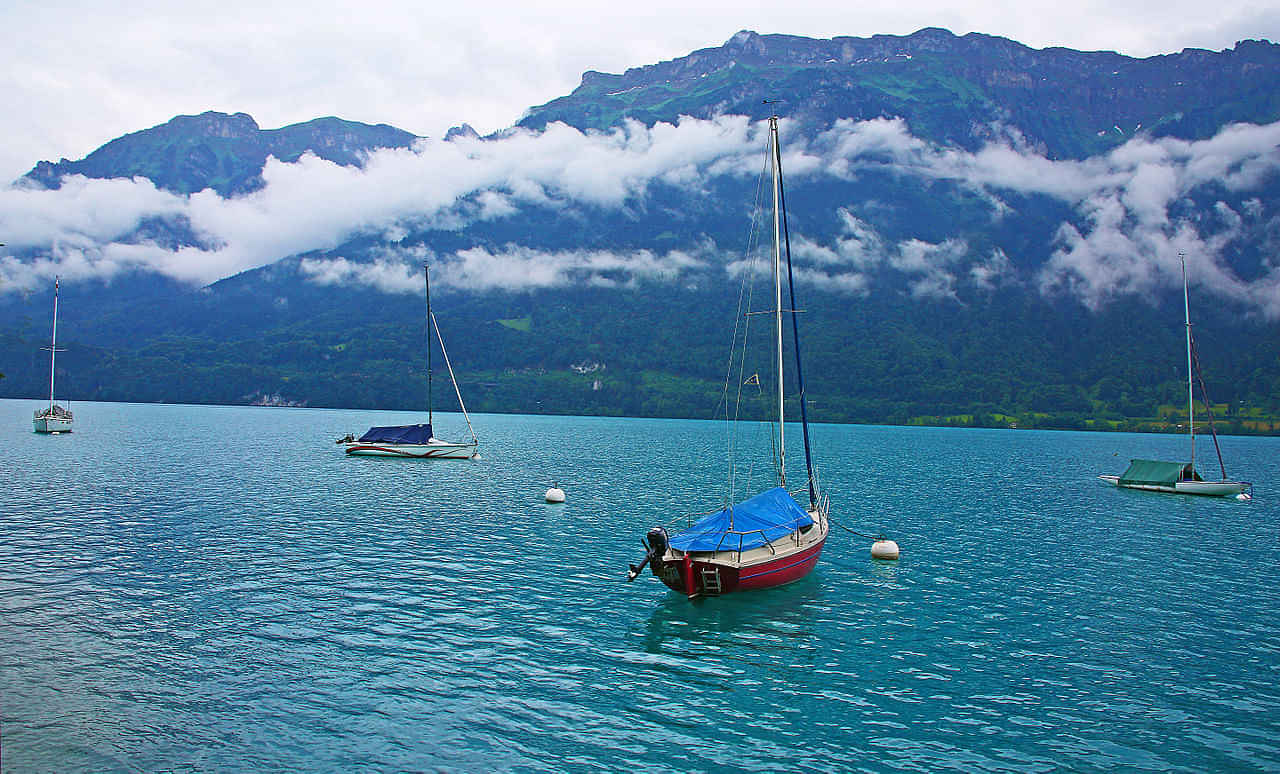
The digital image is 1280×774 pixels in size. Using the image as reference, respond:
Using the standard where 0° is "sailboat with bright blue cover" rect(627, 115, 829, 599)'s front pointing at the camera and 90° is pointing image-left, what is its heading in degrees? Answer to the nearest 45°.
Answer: approximately 225°

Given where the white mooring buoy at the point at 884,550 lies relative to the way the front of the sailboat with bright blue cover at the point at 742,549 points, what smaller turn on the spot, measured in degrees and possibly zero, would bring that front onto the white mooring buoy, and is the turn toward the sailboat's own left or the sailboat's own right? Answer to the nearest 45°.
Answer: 0° — it already faces it
